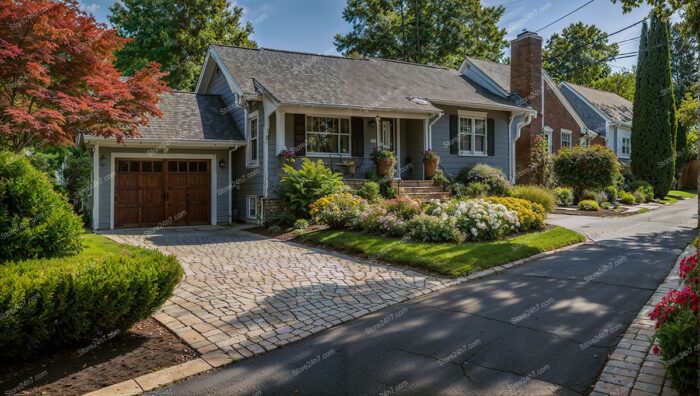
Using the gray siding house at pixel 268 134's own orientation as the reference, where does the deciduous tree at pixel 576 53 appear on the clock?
The deciduous tree is roughly at 9 o'clock from the gray siding house.

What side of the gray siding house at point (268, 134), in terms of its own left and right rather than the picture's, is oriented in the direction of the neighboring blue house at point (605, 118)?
left

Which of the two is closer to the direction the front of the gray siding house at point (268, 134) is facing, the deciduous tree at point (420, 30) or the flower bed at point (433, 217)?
the flower bed

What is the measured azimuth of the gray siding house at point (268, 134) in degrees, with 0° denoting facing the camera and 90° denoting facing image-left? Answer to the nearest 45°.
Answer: approximately 315°

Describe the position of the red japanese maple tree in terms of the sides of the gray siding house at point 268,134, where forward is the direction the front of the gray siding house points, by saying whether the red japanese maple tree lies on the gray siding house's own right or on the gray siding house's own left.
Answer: on the gray siding house's own right

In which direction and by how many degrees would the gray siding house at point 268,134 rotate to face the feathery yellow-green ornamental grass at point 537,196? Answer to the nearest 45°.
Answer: approximately 45° to its left

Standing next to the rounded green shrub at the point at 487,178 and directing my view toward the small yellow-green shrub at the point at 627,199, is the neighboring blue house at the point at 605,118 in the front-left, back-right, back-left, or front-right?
front-left

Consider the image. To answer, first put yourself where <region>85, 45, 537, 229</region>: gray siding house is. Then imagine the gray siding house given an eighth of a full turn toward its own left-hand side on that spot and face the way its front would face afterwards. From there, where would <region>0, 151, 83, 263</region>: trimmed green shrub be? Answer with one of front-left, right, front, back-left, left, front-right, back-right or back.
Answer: right

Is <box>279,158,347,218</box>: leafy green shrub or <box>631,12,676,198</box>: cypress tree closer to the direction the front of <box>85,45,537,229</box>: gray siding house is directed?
the leafy green shrub

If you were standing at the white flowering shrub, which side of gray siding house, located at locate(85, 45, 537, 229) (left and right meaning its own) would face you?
front

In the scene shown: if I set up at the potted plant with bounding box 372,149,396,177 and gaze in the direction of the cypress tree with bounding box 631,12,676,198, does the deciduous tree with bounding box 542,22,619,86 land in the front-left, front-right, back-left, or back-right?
front-left
